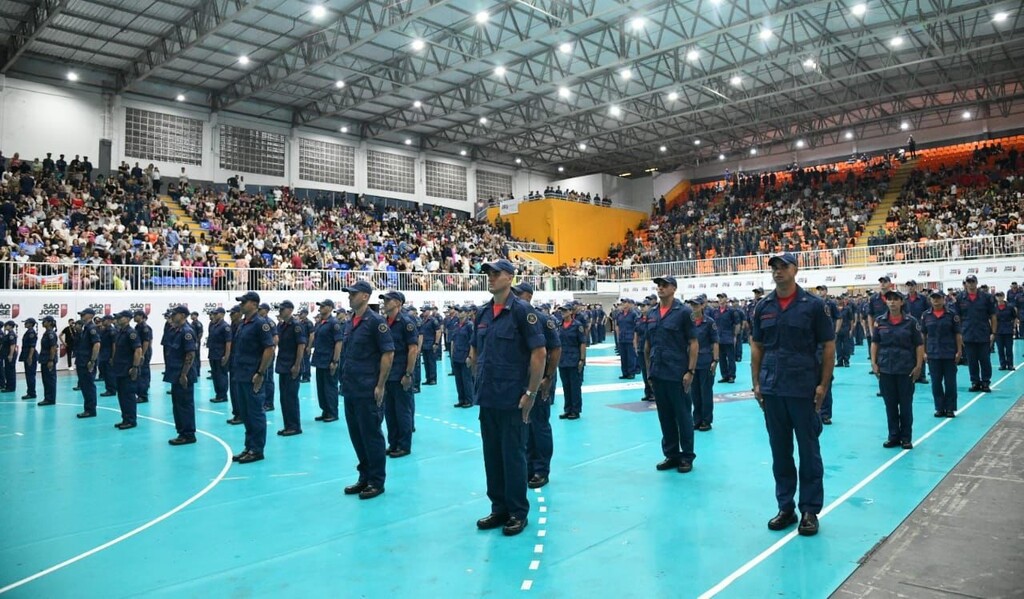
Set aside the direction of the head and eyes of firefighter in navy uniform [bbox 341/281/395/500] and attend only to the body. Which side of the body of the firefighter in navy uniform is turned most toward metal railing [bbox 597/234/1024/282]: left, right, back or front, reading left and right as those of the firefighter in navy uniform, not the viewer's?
back

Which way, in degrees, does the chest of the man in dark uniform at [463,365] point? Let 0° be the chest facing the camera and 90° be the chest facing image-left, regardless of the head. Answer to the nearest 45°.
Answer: approximately 45°

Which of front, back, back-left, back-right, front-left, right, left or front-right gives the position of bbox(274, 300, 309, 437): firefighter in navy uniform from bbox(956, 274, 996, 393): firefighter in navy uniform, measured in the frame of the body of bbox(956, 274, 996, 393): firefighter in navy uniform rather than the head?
front-right

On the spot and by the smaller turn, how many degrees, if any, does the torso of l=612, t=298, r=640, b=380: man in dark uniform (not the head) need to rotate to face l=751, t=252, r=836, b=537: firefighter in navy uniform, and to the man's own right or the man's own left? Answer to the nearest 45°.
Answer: approximately 45° to the man's own left

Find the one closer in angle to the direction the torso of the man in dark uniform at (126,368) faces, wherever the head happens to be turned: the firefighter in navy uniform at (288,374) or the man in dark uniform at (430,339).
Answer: the firefighter in navy uniform

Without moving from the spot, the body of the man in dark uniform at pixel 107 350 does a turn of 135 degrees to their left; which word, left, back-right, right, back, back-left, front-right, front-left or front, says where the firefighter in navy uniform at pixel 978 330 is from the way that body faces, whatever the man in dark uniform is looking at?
front
